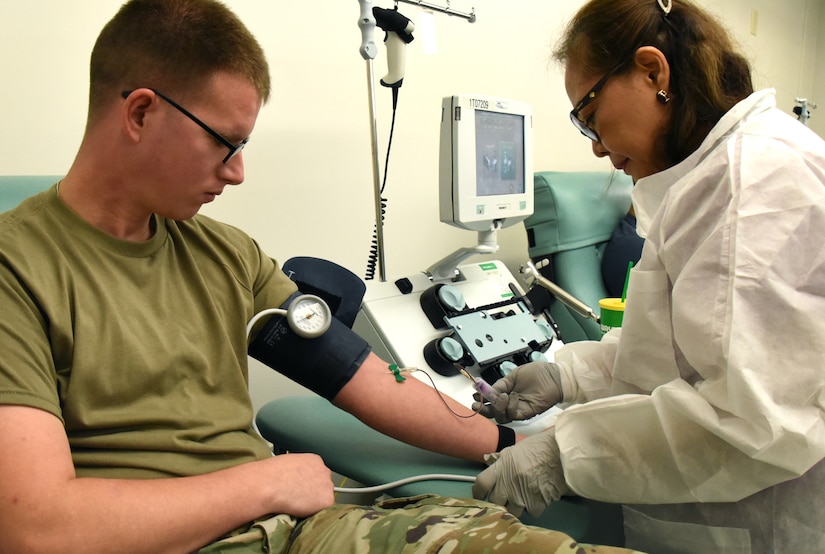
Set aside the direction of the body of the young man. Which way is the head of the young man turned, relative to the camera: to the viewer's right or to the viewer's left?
to the viewer's right

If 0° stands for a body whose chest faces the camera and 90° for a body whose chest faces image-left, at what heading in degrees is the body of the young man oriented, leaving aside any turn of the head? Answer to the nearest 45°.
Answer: approximately 315°
